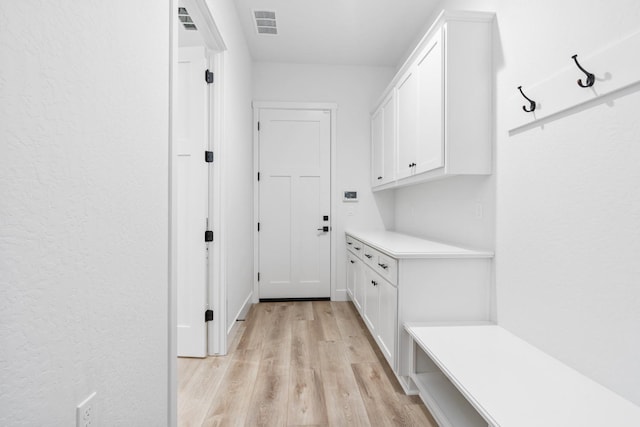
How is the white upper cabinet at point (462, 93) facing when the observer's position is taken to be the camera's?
facing to the left of the viewer

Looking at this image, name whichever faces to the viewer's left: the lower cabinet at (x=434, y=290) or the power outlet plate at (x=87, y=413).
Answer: the lower cabinet

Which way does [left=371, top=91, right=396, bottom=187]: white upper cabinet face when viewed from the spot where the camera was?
facing to the left of the viewer

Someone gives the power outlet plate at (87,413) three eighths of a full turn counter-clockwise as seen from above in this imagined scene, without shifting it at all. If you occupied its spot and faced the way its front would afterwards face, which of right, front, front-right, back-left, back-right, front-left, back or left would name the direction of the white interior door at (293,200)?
front-right

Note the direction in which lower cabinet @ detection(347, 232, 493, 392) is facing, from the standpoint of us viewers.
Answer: facing to the left of the viewer

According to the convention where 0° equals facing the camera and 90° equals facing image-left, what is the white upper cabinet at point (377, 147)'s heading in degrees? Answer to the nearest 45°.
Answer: approximately 90°

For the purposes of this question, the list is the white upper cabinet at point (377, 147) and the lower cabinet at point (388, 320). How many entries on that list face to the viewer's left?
2

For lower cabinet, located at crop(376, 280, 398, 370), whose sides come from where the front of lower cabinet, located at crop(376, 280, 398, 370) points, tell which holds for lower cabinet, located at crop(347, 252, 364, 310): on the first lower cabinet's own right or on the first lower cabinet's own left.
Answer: on the first lower cabinet's own right

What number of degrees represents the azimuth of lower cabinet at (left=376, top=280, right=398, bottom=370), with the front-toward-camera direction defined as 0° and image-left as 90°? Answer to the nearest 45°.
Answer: approximately 90°
